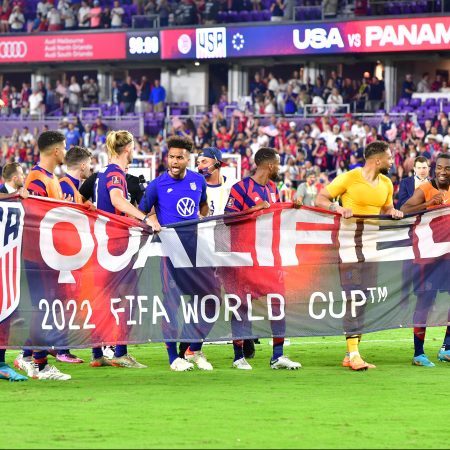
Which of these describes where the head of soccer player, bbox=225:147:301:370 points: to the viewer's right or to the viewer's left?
to the viewer's right

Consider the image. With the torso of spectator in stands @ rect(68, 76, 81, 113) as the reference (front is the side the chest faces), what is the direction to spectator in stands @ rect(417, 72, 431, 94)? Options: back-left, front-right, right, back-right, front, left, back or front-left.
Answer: front-left

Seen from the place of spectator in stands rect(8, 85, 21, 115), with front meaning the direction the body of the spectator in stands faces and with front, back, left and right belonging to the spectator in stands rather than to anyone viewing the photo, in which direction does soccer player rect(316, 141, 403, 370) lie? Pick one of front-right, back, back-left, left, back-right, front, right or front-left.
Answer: front

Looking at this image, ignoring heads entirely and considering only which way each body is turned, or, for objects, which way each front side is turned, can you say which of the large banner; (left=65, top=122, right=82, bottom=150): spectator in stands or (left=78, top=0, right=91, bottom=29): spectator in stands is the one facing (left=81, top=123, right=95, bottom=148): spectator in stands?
(left=78, top=0, right=91, bottom=29): spectator in stands

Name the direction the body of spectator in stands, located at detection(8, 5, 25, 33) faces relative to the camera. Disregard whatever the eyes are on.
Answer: toward the camera

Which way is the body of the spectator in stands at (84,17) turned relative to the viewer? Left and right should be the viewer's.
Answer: facing the viewer

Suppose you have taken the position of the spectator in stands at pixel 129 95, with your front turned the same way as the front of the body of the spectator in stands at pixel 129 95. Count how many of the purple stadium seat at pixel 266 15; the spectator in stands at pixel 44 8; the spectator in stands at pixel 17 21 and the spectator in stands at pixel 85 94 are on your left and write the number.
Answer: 1

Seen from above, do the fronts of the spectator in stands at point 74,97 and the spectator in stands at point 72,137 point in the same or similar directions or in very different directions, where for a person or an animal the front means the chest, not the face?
same or similar directions

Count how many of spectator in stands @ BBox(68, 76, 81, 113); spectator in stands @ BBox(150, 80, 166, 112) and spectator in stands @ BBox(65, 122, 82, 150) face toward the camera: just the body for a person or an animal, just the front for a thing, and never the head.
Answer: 3

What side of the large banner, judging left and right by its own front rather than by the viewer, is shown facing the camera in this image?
front

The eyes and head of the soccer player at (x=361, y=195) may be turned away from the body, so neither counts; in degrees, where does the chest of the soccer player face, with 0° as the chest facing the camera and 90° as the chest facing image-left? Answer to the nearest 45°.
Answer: approximately 315°

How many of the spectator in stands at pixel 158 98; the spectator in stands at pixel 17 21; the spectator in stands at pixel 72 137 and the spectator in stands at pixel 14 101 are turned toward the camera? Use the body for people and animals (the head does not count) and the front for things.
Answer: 4

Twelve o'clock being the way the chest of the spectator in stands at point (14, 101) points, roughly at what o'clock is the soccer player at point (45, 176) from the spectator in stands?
The soccer player is roughly at 12 o'clock from the spectator in stands.
